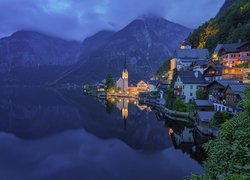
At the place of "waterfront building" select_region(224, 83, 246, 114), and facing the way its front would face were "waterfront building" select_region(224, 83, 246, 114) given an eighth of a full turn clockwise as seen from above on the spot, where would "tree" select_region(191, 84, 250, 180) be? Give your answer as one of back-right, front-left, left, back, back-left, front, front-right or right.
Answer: left

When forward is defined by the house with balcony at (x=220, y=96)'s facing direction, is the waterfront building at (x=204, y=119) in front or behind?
in front

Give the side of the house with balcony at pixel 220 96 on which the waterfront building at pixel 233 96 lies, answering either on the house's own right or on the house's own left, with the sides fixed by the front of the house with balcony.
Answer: on the house's own left

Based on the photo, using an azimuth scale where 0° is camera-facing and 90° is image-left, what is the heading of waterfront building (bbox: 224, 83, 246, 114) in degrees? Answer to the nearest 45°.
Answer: approximately 45°

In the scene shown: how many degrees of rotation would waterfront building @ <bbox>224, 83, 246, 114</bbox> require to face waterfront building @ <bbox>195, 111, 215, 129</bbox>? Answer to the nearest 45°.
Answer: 0° — it already faces it

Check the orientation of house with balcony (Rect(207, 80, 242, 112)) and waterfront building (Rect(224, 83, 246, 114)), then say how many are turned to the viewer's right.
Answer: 0

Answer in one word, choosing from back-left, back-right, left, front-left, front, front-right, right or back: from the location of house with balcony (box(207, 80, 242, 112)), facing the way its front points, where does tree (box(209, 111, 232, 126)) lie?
front-left

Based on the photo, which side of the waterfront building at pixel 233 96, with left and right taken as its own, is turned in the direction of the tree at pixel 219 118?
front
